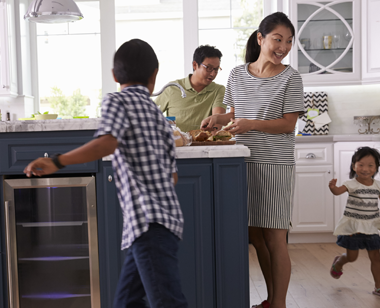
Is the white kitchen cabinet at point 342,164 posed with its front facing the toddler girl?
yes

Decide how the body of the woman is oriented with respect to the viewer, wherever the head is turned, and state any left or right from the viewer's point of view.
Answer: facing the viewer and to the left of the viewer

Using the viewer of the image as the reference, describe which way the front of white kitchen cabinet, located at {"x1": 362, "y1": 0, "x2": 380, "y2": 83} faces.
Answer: facing the viewer

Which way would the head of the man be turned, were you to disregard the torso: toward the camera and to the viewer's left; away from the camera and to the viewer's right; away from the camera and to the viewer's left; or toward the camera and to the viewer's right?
toward the camera and to the viewer's right

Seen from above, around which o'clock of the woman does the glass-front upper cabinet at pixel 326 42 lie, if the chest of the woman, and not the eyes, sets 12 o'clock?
The glass-front upper cabinet is roughly at 5 o'clock from the woman.

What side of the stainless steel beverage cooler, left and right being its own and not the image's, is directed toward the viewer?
front

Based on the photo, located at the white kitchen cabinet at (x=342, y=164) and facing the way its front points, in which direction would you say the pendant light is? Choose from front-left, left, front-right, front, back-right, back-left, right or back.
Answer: front-right

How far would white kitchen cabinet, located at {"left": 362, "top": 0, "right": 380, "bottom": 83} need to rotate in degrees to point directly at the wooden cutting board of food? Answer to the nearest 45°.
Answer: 0° — it already faces it
